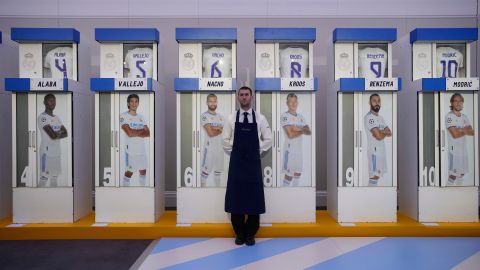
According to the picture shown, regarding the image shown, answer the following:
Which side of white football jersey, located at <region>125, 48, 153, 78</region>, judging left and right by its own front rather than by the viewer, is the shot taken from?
back

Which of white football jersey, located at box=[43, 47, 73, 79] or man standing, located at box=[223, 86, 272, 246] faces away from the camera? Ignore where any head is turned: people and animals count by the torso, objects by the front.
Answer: the white football jersey

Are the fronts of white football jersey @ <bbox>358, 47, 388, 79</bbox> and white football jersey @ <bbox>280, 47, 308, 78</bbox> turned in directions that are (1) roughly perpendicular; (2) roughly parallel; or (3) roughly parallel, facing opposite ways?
roughly parallel

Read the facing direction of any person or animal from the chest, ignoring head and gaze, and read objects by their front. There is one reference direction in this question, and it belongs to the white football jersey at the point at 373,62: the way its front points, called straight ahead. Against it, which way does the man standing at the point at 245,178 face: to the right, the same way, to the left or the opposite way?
the opposite way

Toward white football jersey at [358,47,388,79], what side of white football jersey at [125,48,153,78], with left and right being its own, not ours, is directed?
right

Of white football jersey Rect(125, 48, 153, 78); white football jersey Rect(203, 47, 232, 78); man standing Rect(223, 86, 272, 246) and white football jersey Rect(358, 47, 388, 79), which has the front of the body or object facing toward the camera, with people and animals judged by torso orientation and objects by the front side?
the man standing

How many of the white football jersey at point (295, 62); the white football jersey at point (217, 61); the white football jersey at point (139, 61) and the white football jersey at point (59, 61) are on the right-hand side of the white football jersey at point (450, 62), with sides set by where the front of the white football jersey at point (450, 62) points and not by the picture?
0

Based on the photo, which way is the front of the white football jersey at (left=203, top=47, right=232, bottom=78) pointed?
away from the camera

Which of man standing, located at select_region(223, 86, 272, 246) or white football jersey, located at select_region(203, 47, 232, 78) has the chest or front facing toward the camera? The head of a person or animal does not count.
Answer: the man standing

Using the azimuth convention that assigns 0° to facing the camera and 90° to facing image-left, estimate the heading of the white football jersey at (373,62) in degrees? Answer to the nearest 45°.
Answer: approximately 180°

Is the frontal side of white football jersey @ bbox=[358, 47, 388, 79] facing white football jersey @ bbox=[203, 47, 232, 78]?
no

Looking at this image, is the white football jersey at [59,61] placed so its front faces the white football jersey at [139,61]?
no

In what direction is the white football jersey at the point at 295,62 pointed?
away from the camera

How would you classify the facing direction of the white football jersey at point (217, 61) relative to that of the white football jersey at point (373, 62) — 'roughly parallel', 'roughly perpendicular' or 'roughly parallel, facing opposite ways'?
roughly parallel

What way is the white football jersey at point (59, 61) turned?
away from the camera

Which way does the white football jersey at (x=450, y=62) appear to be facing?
away from the camera

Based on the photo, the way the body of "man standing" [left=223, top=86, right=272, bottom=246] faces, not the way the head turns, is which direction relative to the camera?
toward the camera

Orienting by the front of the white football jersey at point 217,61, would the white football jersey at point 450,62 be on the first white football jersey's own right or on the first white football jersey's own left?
on the first white football jersey's own right
